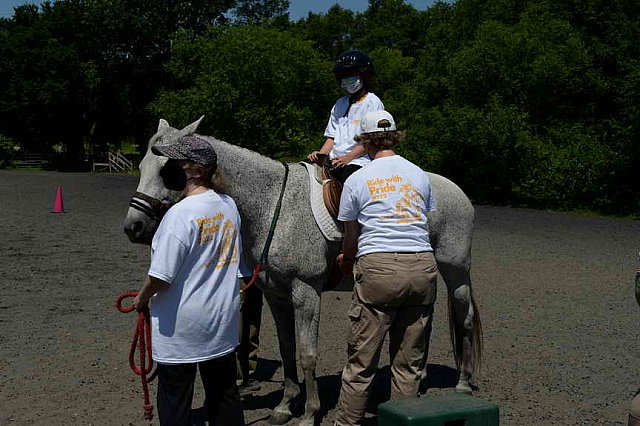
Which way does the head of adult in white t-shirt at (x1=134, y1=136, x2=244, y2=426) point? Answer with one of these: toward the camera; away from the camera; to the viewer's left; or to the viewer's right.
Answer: to the viewer's left

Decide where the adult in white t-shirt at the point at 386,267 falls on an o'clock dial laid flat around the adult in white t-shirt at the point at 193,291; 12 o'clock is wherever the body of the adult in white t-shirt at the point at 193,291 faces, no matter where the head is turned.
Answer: the adult in white t-shirt at the point at 386,267 is roughly at 4 o'clock from the adult in white t-shirt at the point at 193,291.

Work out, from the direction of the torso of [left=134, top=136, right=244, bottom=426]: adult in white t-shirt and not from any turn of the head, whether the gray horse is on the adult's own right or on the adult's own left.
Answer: on the adult's own right

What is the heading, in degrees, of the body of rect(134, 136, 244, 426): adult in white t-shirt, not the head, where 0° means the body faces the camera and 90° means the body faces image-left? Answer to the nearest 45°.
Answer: approximately 135°

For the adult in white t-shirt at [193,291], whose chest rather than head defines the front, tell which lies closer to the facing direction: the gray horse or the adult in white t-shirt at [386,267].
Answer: the gray horse
